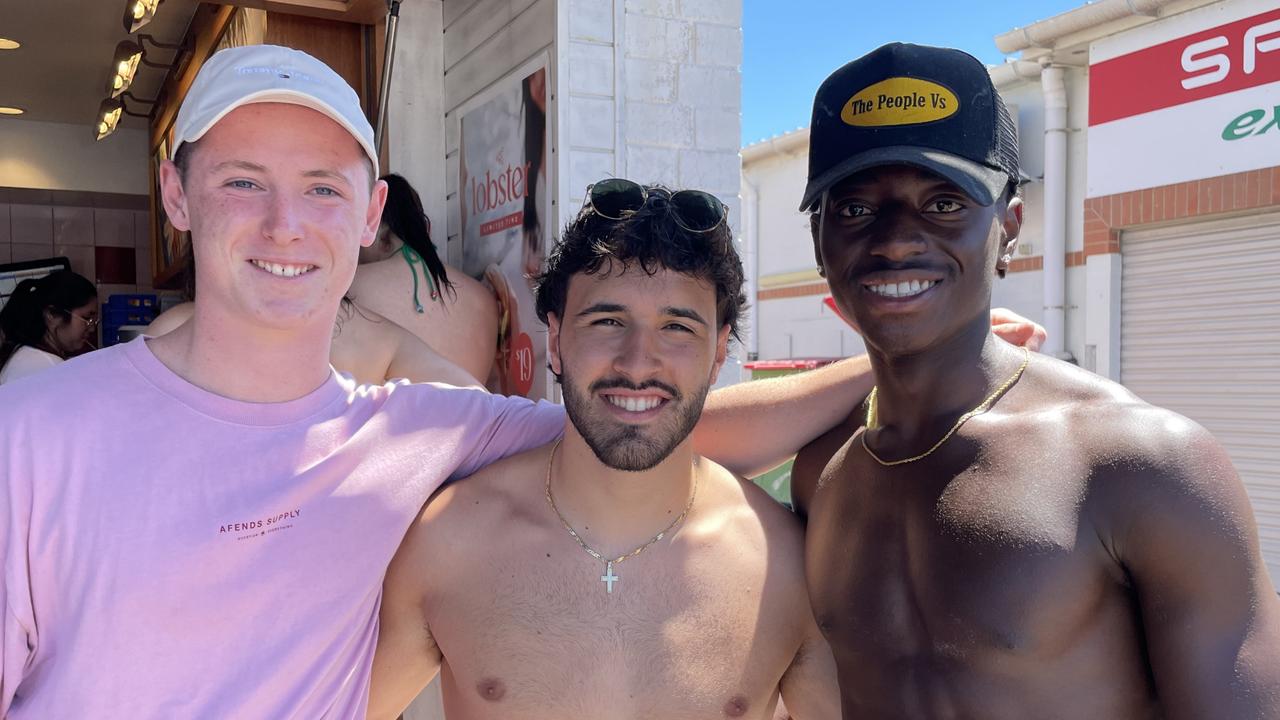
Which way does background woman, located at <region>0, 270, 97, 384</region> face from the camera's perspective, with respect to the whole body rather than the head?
to the viewer's right

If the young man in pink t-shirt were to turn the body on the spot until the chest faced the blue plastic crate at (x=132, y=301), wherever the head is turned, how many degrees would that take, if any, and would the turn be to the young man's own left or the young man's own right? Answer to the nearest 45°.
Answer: approximately 180°

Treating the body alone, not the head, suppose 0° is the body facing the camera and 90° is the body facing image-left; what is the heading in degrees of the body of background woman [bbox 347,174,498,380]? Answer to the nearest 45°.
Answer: approximately 135°
